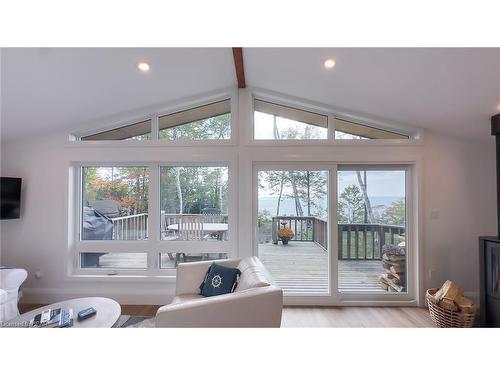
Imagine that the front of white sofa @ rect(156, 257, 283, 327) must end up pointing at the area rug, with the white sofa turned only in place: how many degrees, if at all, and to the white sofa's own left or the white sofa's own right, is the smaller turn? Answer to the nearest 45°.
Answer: approximately 45° to the white sofa's own right

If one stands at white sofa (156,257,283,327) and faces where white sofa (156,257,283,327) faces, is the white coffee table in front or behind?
in front

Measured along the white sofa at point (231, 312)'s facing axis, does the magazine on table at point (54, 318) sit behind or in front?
in front

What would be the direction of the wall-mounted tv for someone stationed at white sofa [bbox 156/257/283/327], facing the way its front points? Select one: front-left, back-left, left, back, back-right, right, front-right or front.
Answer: front-right

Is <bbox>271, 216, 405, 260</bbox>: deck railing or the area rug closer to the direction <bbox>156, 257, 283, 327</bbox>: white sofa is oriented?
the area rug
